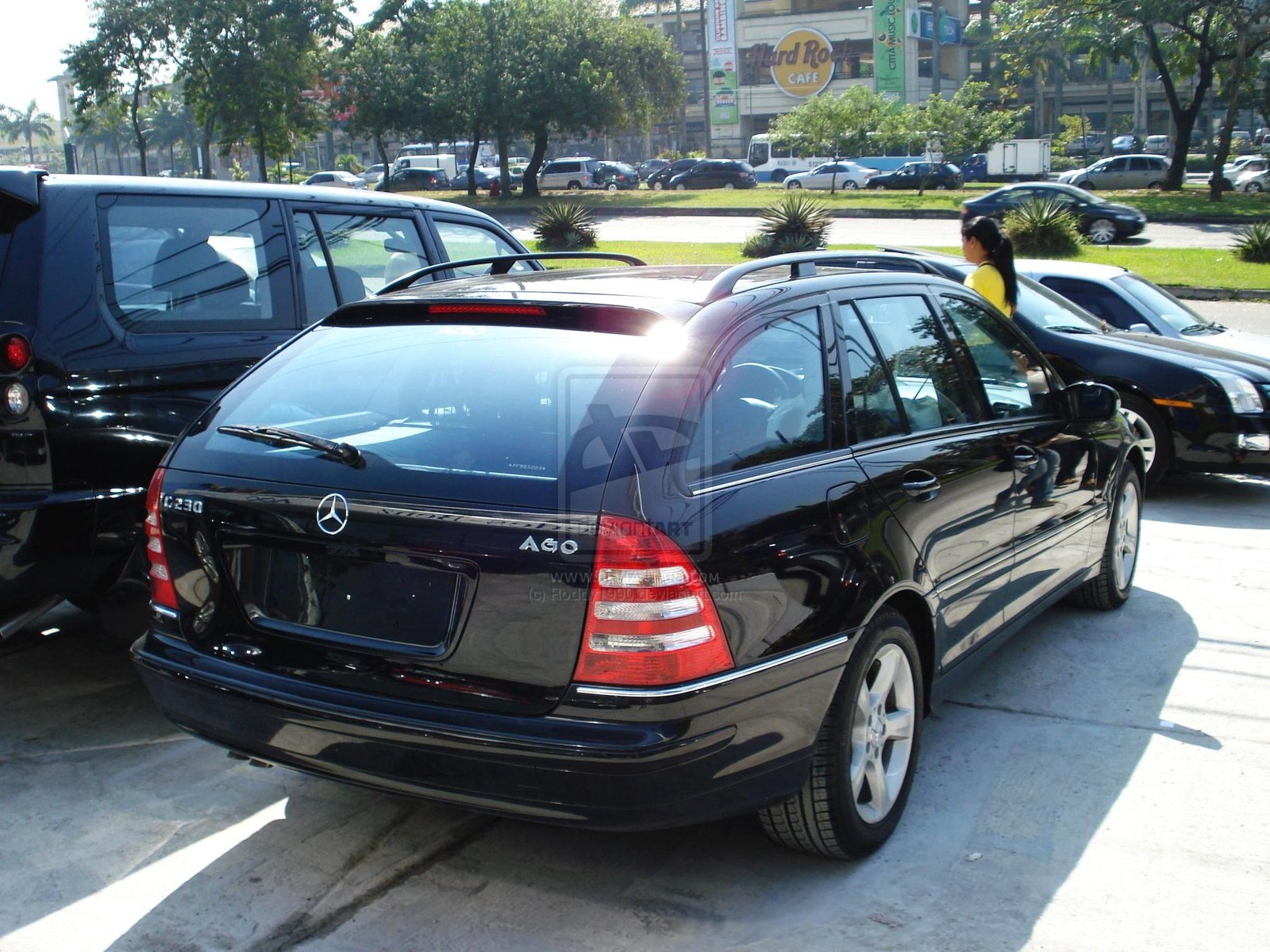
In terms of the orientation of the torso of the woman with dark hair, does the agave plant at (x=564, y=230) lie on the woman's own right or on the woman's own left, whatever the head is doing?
on the woman's own right

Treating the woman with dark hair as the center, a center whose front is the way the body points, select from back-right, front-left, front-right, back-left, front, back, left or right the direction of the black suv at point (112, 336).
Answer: front-left

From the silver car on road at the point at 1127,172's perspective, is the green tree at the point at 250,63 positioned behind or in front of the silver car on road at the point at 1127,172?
in front

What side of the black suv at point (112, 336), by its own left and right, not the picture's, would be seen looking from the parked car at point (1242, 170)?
front

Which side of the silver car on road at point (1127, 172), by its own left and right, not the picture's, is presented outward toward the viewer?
left

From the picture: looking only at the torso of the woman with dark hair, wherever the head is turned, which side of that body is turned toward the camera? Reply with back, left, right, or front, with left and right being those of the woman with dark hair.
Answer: left

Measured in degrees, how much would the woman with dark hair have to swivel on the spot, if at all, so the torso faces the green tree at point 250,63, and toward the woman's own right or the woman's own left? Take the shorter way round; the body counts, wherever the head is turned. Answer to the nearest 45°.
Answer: approximately 45° to the woman's own right

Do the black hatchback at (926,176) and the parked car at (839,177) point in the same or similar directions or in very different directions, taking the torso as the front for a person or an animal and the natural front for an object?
same or similar directions

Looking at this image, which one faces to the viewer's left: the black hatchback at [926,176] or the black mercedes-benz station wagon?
the black hatchback

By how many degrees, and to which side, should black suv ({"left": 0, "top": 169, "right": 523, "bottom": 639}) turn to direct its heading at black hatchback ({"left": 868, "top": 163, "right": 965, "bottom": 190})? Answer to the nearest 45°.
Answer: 0° — it already faces it

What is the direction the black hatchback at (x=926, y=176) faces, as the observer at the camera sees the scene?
facing to the left of the viewer
